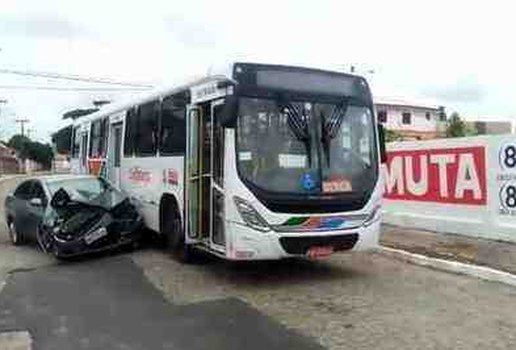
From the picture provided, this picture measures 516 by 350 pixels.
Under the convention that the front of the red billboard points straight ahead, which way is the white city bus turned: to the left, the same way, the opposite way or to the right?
to the left

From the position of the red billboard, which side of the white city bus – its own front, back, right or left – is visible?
left

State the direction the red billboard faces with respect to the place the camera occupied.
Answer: facing the viewer and to the left of the viewer

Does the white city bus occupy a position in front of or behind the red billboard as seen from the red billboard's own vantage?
in front

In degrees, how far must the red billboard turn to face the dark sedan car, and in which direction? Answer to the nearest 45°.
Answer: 0° — it already faces it

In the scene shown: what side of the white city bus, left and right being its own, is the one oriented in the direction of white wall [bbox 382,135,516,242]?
left

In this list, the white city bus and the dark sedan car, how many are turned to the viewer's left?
0

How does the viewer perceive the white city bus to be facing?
facing the viewer and to the right of the viewer

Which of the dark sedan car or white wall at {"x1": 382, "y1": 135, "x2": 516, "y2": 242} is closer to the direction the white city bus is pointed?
the white wall

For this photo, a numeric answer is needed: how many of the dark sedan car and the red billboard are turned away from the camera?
0
